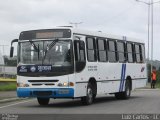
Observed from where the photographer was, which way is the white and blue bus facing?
facing the viewer and to the left of the viewer
